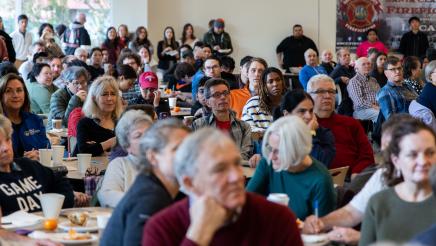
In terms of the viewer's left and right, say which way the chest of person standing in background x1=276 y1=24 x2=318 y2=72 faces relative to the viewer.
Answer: facing the viewer

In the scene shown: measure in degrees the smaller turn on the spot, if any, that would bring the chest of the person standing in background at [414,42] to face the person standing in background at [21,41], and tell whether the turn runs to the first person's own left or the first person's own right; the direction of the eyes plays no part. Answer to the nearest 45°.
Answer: approximately 45° to the first person's own right

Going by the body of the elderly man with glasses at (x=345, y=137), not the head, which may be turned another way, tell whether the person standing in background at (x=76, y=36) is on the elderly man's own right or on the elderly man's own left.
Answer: on the elderly man's own right

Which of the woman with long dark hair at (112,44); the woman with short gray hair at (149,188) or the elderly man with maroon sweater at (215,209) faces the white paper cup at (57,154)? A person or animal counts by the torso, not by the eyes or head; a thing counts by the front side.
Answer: the woman with long dark hair

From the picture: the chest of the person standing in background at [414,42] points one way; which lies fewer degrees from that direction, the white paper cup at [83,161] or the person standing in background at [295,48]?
the white paper cup

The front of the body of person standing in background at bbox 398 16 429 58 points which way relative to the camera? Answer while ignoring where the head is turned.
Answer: toward the camera

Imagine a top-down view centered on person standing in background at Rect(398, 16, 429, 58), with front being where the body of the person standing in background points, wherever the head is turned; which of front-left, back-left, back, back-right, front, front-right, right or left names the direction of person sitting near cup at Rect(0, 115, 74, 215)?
front

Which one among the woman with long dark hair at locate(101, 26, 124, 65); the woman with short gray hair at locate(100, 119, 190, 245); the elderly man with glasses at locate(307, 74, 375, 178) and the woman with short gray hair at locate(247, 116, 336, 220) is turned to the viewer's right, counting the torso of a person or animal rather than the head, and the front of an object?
the woman with short gray hair at locate(100, 119, 190, 245)
